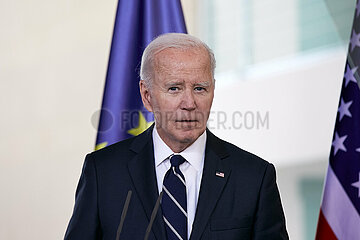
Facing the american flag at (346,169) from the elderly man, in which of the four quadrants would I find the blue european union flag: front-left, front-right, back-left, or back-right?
front-left

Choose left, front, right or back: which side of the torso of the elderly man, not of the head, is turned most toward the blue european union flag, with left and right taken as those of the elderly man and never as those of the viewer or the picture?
back

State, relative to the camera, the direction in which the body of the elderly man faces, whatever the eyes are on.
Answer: toward the camera

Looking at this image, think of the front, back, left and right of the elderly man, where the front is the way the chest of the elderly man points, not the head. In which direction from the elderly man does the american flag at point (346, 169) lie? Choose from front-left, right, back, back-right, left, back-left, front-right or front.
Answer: back-left

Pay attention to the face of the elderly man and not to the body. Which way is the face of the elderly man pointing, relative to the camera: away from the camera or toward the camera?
toward the camera

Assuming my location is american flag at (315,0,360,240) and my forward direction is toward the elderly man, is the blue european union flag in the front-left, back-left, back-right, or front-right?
front-right
